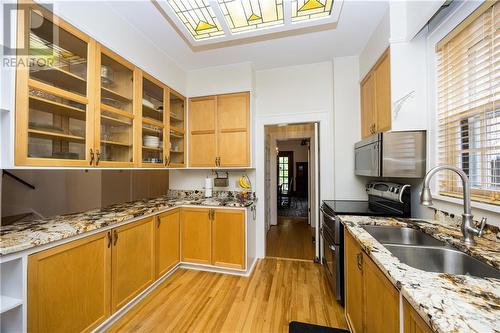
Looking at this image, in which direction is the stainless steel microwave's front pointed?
to the viewer's left

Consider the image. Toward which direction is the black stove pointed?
to the viewer's left

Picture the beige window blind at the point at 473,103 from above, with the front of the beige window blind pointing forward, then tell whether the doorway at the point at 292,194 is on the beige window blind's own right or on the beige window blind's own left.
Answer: on the beige window blind's own right

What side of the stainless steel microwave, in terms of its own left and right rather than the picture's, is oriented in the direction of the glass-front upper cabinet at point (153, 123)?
front

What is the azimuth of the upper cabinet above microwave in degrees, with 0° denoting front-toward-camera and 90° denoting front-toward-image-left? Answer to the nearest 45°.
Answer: approximately 90°

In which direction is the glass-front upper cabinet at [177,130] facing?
to the viewer's right

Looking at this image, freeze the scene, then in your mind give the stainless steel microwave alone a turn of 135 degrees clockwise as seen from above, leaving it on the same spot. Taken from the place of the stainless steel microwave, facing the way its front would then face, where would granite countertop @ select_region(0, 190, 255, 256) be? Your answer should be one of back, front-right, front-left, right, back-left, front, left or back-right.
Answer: back

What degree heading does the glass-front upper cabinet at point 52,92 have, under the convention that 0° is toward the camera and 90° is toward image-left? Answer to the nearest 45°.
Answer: approximately 315°

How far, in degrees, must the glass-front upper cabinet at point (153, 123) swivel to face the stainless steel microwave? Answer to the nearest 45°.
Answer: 0° — it already faces it

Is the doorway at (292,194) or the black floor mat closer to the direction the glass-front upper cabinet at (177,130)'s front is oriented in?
the doorway

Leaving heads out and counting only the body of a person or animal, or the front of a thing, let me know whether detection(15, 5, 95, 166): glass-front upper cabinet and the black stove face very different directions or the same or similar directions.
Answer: very different directions
